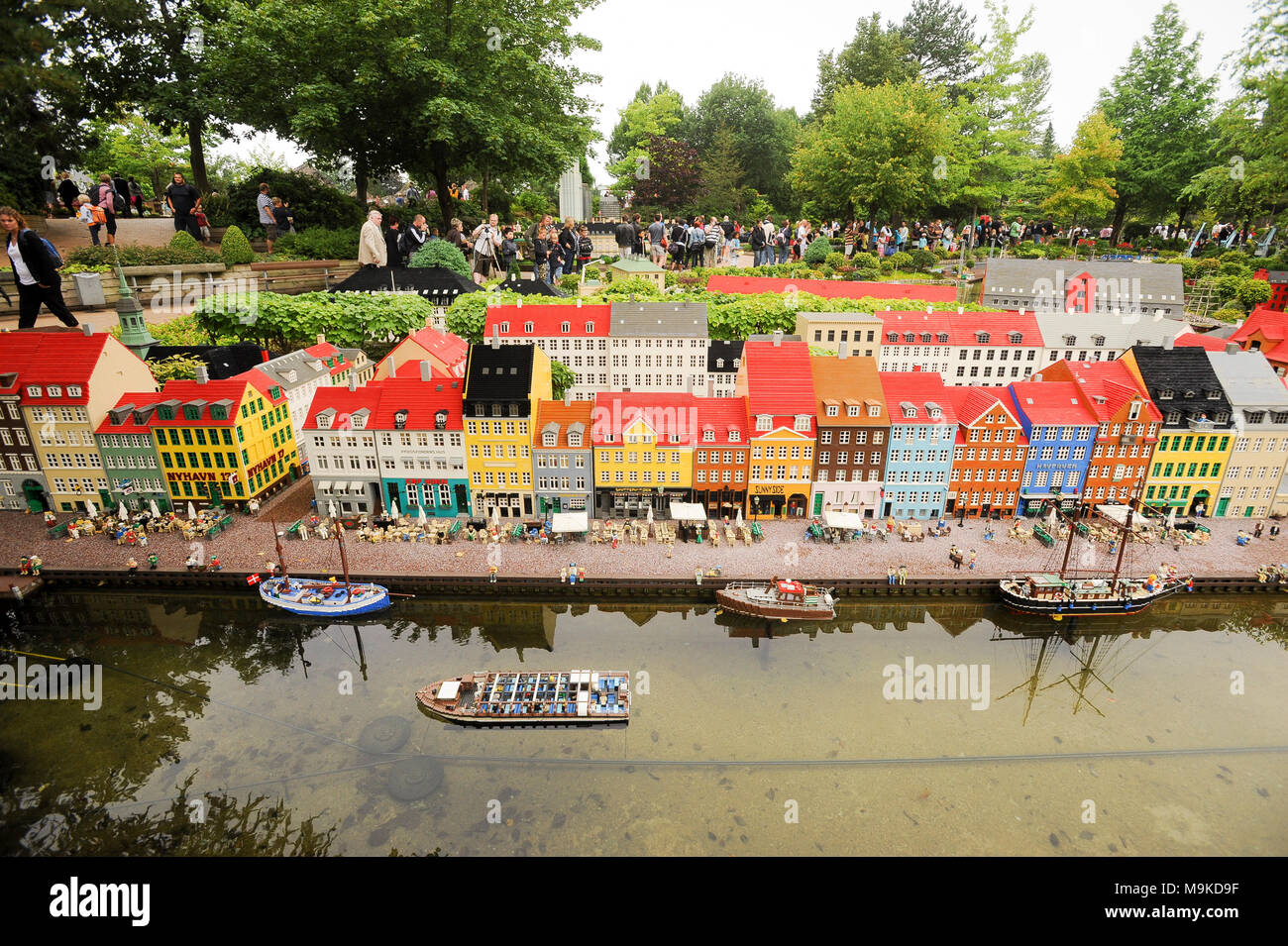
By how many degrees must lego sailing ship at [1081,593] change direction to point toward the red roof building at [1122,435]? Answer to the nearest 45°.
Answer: approximately 90° to its left

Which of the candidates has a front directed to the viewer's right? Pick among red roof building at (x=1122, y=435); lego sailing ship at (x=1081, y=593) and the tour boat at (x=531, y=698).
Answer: the lego sailing ship

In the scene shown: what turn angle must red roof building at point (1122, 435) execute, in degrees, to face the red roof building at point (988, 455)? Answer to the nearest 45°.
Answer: approximately 45° to its right

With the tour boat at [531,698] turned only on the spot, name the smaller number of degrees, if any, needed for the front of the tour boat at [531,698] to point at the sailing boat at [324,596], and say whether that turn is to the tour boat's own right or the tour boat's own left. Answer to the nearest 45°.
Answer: approximately 45° to the tour boat's own right

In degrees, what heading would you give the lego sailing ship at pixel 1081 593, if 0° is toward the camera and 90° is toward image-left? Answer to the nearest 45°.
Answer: approximately 270°

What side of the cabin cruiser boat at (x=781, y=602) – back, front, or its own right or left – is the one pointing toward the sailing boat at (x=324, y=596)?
front

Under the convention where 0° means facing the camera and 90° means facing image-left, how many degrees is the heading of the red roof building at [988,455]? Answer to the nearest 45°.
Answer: approximately 0°

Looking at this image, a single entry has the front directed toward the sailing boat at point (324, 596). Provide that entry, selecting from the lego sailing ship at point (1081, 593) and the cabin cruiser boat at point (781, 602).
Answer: the cabin cruiser boat at point (781, 602)

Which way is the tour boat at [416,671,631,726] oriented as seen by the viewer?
to the viewer's left

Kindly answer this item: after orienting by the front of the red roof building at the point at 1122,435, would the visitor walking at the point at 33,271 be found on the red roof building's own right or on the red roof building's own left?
on the red roof building's own right

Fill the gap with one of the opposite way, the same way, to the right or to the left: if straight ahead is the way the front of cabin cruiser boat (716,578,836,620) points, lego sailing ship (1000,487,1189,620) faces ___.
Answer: the opposite way

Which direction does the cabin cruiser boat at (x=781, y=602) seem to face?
to the viewer's left
